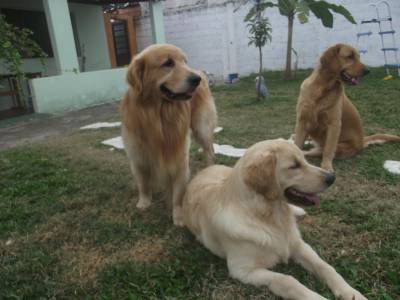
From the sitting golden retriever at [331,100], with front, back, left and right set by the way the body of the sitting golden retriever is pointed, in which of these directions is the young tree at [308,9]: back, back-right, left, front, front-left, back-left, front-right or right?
back-right

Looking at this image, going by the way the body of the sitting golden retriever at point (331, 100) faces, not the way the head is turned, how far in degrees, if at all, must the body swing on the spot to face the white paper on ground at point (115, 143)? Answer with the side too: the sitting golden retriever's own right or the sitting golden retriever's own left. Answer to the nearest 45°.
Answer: approximately 45° to the sitting golden retriever's own right

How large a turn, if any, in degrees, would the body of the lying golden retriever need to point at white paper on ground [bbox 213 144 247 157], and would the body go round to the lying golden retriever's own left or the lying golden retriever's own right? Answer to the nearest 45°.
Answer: approximately 135° to the lying golden retriever's own left

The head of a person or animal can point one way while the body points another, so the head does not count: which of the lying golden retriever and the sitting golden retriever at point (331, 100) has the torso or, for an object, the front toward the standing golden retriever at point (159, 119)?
the sitting golden retriever

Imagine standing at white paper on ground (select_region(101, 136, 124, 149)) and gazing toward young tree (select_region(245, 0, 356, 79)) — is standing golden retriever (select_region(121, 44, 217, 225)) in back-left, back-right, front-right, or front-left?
back-right

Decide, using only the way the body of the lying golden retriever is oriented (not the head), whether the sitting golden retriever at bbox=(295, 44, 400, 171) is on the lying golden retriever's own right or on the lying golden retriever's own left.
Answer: on the lying golden retriever's own left

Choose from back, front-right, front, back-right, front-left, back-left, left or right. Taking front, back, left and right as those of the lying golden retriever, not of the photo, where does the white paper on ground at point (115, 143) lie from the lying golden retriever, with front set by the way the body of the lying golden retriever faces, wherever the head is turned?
back

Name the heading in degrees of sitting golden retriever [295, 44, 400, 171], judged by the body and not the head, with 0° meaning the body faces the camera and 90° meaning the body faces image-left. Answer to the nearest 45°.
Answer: approximately 45°

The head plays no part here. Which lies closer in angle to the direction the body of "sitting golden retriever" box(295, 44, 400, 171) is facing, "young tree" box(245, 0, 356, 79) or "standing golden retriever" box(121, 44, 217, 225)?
the standing golden retriever

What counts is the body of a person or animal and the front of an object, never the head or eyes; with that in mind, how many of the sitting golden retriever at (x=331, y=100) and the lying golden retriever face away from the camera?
0

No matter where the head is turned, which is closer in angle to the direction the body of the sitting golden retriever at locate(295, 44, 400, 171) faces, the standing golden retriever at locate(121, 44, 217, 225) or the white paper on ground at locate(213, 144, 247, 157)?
the standing golden retriever

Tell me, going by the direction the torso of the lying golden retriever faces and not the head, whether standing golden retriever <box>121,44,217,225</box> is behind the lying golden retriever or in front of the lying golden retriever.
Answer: behind
